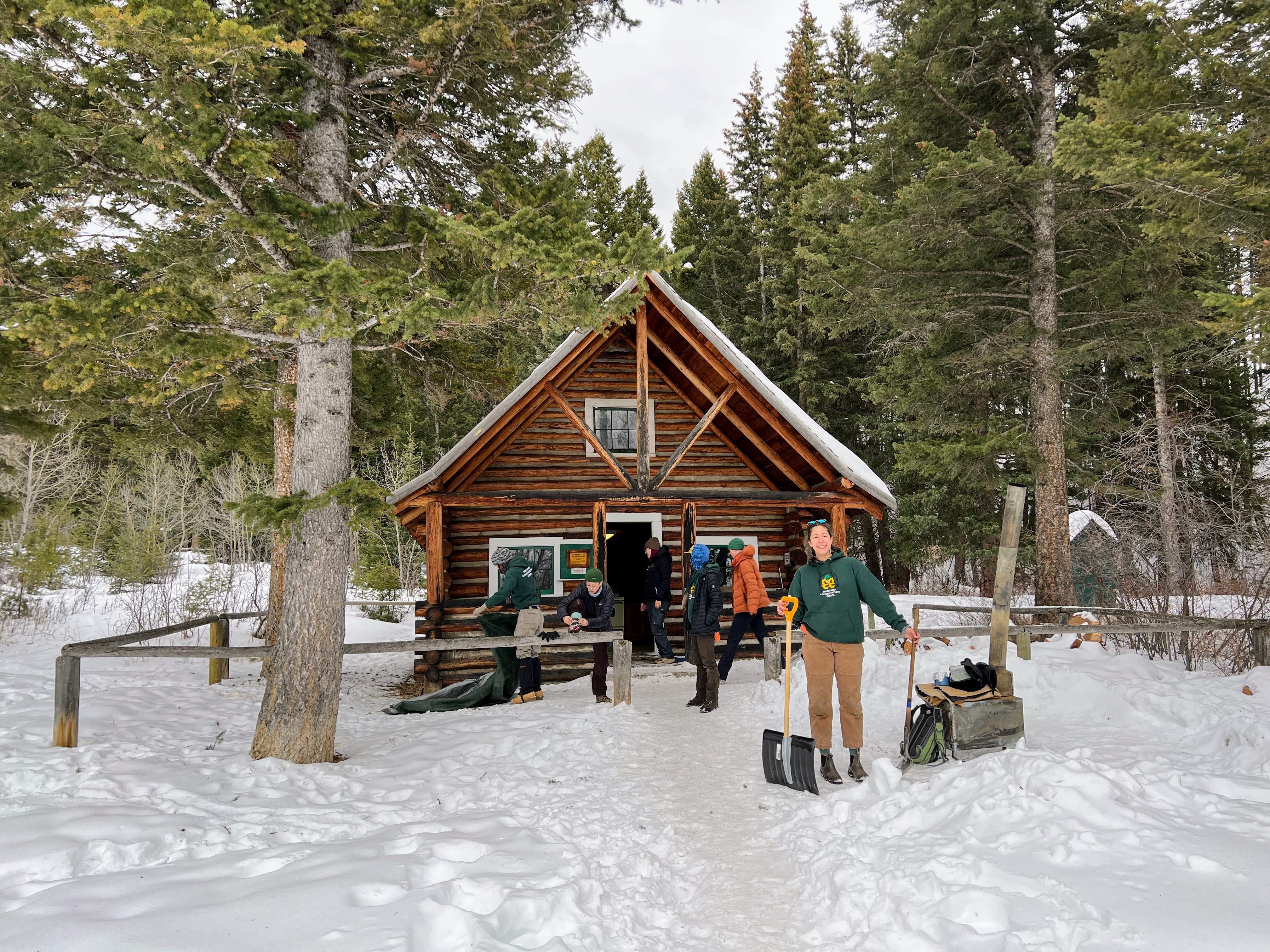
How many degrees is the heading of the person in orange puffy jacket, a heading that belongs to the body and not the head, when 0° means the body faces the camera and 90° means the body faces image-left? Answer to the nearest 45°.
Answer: approximately 90°

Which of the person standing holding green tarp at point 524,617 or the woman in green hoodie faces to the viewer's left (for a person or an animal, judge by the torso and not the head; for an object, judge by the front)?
the person standing holding green tarp

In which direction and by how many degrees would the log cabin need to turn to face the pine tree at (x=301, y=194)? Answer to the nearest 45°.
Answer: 0° — it already faces it

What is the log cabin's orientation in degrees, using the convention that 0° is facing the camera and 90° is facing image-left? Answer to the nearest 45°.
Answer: approximately 0°
